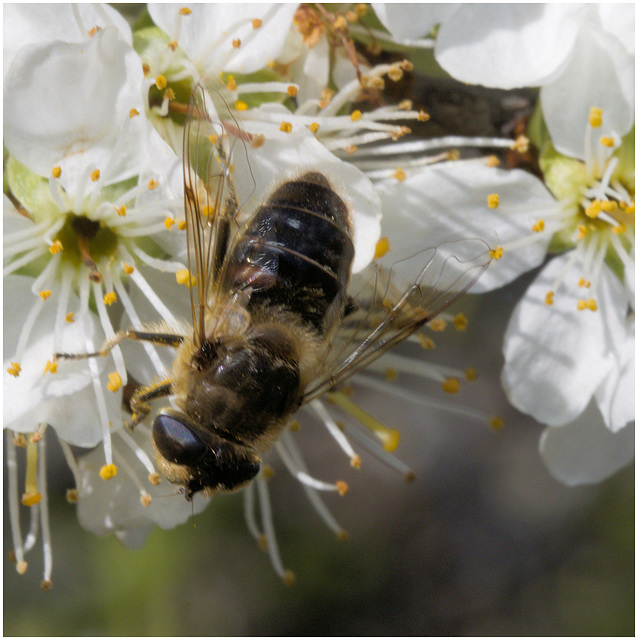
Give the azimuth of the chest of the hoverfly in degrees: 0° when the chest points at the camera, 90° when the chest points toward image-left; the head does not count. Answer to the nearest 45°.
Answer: approximately 45°
